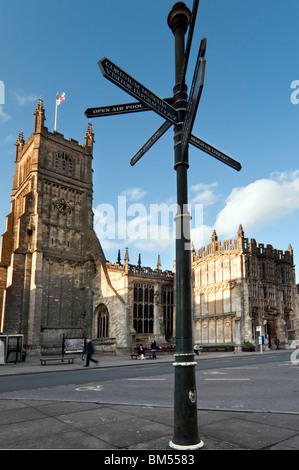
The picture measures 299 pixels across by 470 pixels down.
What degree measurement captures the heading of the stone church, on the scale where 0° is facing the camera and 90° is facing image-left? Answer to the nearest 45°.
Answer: approximately 315°

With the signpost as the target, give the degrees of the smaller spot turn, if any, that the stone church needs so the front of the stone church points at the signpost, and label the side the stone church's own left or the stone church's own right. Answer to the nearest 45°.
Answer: approximately 45° to the stone church's own right
